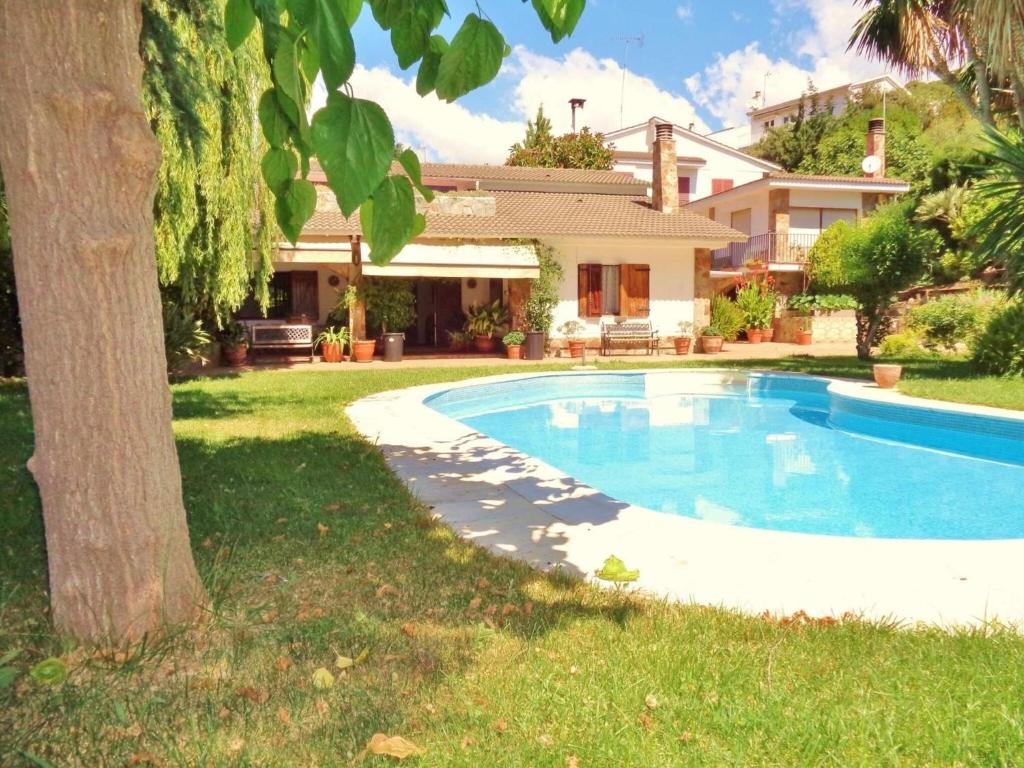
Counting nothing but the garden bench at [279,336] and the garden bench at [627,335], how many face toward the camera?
2

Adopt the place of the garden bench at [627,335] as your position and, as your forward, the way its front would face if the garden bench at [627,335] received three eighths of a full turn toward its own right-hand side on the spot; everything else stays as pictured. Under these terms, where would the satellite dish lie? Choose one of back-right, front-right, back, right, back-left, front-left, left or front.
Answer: right

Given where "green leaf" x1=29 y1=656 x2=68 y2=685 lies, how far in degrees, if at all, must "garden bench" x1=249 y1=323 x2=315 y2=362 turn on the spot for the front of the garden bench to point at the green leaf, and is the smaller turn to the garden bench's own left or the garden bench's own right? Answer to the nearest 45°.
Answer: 0° — it already faces it

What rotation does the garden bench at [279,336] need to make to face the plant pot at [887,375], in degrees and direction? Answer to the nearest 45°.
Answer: approximately 45° to its left

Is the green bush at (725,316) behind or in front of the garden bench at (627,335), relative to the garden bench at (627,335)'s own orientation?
behind

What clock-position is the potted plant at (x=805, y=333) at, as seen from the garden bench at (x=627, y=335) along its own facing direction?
The potted plant is roughly at 8 o'clock from the garden bench.

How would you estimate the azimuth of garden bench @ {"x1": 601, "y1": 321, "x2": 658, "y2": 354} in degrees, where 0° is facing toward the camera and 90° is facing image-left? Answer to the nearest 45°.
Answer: approximately 0°

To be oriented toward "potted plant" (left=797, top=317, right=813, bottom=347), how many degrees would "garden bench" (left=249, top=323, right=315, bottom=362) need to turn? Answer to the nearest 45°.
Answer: approximately 90° to its left

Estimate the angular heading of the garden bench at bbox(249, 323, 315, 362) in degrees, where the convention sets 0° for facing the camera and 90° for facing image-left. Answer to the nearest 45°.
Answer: approximately 0°

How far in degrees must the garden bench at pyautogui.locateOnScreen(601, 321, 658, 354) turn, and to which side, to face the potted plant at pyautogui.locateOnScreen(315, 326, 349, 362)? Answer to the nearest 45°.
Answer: approximately 45° to its right

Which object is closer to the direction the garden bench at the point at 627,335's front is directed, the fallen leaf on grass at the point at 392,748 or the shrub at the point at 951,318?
the fallen leaf on grass

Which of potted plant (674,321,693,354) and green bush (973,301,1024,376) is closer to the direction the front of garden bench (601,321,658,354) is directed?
the green bush

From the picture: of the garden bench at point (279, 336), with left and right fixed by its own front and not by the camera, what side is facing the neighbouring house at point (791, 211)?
left

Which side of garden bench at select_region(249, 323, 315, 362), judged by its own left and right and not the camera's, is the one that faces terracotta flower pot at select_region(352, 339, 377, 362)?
left
